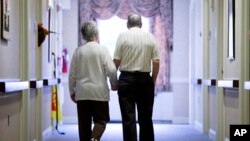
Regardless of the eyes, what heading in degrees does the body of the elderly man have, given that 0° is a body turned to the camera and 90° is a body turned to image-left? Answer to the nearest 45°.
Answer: approximately 180°

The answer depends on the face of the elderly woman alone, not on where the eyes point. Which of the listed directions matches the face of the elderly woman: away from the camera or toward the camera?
away from the camera

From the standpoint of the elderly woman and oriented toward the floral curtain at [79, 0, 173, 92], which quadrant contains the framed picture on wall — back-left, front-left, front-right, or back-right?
back-left

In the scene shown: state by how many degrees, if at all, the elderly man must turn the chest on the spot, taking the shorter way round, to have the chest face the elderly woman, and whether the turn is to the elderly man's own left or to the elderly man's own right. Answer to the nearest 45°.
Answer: approximately 90° to the elderly man's own left

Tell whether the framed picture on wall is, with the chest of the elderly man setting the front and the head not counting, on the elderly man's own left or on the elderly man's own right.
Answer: on the elderly man's own left
